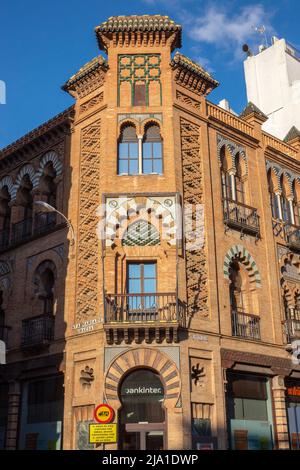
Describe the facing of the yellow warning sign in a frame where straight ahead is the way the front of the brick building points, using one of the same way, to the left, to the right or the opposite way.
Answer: the same way

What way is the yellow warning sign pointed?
toward the camera

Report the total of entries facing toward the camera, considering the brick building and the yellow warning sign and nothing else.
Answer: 2
